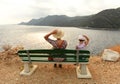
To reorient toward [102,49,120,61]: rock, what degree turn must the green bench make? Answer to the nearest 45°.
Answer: approximately 45° to its right

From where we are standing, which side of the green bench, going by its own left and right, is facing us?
back
